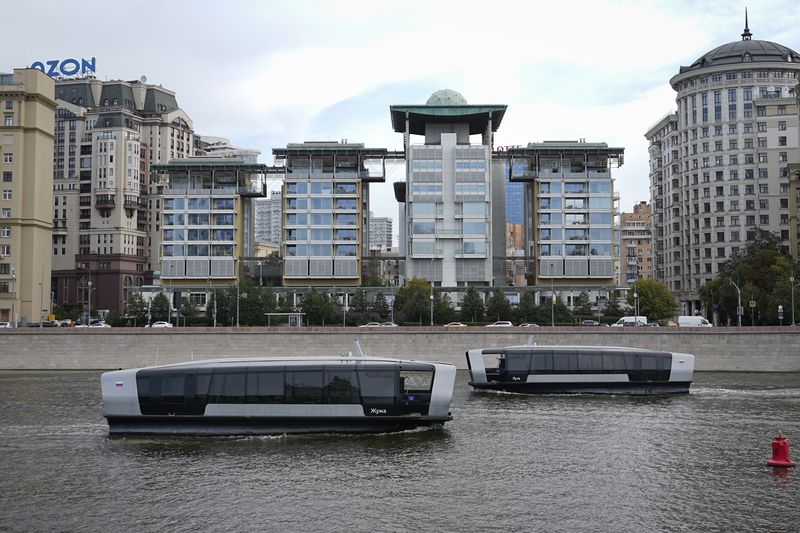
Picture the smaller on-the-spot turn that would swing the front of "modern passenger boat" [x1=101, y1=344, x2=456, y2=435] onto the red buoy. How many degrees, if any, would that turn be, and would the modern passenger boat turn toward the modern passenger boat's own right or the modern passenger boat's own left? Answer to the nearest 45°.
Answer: approximately 45° to the modern passenger boat's own right

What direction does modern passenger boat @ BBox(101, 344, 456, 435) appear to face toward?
to the viewer's right
